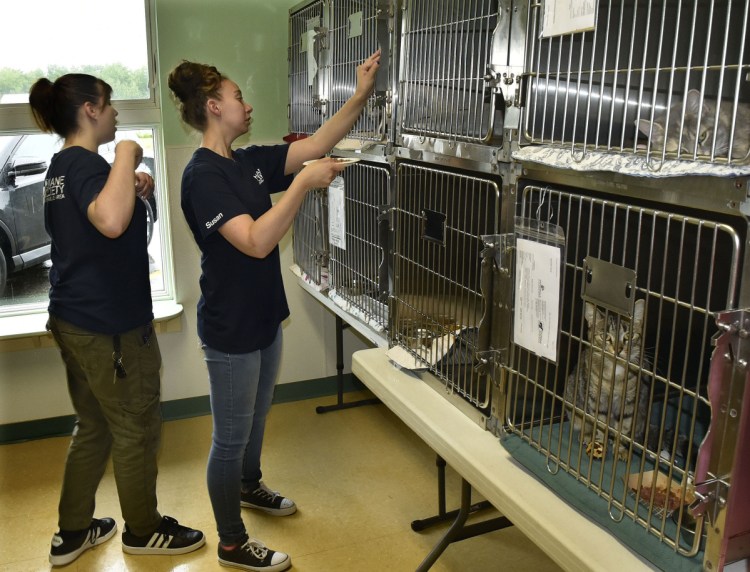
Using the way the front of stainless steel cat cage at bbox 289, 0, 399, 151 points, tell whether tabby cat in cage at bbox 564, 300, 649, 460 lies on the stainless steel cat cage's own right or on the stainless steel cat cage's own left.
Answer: on the stainless steel cat cage's own left

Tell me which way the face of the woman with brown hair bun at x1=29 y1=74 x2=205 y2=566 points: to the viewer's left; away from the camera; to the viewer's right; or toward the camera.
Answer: to the viewer's right

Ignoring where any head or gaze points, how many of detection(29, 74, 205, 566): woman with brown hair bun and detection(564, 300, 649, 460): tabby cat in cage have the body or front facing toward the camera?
1

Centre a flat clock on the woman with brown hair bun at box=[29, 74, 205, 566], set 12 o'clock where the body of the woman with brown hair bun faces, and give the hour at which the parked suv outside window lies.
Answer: The parked suv outside window is roughly at 10 o'clock from the woman with brown hair bun.

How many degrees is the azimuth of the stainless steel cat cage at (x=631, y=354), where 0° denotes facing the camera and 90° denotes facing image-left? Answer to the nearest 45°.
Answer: approximately 45°

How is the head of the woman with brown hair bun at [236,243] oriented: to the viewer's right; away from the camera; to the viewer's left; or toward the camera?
to the viewer's right
